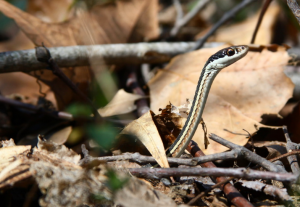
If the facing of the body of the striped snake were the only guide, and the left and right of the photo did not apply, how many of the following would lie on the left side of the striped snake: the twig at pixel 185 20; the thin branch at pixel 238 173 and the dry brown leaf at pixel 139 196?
1

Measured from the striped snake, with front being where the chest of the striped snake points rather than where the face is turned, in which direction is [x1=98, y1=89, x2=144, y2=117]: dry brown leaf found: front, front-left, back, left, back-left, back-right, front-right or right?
back-left

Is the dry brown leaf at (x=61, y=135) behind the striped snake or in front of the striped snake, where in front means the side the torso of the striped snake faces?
behind

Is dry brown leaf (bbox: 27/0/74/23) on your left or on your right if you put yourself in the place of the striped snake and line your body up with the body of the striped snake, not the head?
on your left
